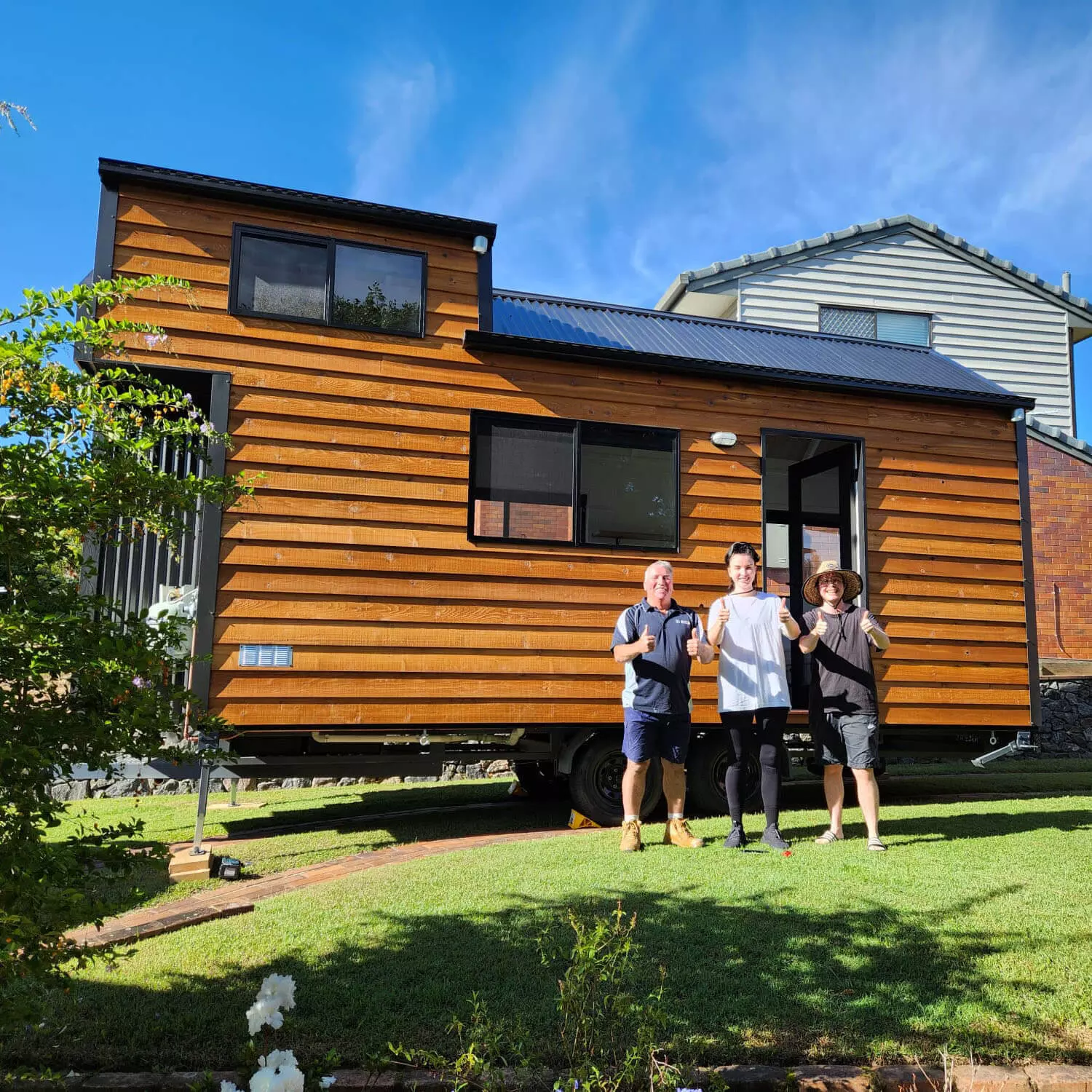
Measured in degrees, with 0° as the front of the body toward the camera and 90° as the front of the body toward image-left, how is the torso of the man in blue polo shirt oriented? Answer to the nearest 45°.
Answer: approximately 0°

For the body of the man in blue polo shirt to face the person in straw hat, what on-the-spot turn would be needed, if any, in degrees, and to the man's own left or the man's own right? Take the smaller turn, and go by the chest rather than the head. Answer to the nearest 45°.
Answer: approximately 90° to the man's own left

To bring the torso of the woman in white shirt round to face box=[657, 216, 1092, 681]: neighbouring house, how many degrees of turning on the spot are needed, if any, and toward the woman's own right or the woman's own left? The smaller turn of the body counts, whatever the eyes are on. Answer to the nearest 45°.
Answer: approximately 180°

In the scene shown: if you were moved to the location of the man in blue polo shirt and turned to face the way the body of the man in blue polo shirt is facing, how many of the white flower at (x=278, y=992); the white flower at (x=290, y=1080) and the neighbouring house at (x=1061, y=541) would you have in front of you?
2
